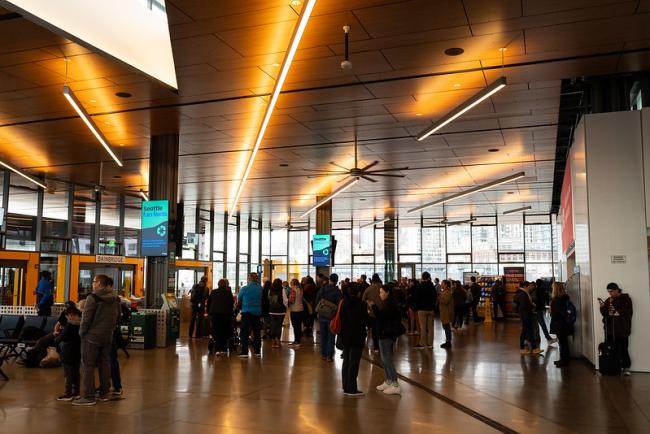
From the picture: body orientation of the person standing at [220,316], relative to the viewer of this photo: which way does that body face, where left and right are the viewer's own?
facing away from the viewer

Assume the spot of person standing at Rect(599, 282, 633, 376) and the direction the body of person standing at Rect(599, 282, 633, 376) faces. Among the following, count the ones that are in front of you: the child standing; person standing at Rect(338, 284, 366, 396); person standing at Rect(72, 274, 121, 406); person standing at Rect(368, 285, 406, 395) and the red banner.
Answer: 4

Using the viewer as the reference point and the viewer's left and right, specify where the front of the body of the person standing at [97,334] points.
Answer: facing away from the viewer and to the left of the viewer

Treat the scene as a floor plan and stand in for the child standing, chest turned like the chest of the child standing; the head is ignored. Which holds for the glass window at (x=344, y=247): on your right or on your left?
on your right

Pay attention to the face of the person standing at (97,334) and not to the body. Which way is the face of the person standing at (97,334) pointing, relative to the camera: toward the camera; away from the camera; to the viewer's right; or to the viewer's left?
to the viewer's left

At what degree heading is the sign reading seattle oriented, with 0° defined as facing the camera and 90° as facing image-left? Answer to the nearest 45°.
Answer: approximately 0°

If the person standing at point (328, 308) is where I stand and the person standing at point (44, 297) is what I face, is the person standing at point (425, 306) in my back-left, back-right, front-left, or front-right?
back-right

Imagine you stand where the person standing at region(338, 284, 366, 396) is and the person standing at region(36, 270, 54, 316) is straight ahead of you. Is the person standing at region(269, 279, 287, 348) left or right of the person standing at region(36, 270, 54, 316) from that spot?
right

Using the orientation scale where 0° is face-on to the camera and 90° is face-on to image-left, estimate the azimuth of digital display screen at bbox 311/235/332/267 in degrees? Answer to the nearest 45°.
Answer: approximately 0°

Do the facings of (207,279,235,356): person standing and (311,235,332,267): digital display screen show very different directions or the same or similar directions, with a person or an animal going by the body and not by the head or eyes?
very different directions

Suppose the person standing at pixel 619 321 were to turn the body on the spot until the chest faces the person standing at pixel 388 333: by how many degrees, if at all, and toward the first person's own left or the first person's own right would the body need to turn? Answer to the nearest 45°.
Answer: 0° — they already face them

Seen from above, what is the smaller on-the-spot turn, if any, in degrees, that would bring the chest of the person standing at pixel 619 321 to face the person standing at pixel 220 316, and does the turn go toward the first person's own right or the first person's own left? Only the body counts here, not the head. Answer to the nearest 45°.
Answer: approximately 45° to the first person's own right
